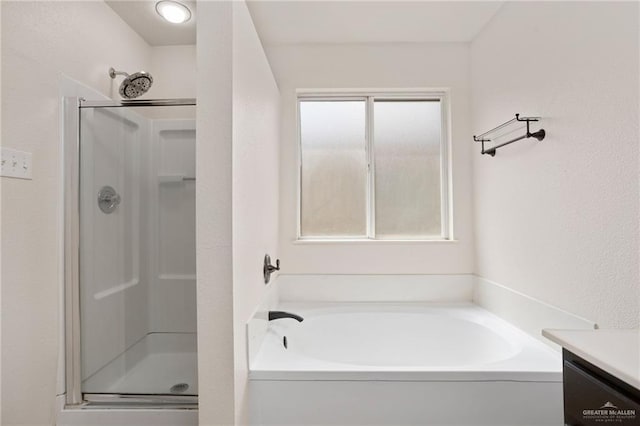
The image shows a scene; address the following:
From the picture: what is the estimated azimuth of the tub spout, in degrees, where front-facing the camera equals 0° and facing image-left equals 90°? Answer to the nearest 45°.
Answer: approximately 270°

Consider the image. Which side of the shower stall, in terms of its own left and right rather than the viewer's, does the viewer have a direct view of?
front

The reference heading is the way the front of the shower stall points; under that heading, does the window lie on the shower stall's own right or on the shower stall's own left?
on the shower stall's own left

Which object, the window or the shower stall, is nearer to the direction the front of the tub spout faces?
the window

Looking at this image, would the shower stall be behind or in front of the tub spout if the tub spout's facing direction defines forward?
behind

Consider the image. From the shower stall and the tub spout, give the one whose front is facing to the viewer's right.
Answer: the tub spout

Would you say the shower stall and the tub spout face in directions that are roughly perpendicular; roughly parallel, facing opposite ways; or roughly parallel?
roughly perpendicular

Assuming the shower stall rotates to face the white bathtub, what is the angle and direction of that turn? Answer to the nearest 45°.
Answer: approximately 45° to its left

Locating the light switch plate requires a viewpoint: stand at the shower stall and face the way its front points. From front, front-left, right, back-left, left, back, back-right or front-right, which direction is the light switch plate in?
front-right

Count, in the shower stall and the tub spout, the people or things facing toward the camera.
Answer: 1
